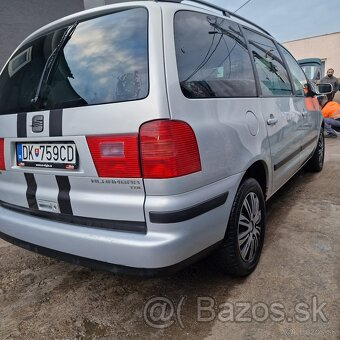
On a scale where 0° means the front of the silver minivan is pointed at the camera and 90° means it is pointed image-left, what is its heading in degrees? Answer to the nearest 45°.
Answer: approximately 225°
